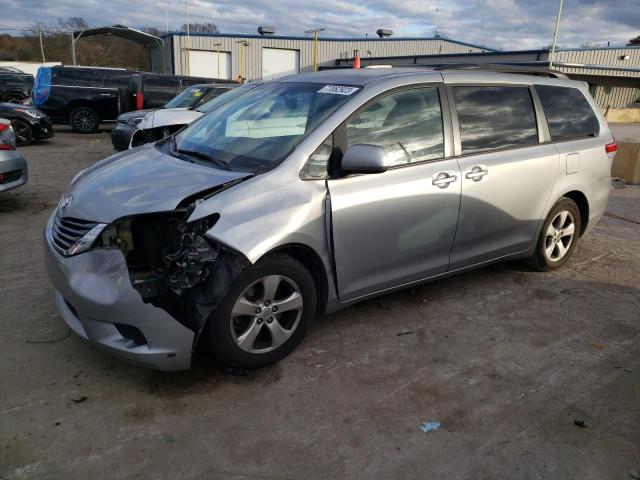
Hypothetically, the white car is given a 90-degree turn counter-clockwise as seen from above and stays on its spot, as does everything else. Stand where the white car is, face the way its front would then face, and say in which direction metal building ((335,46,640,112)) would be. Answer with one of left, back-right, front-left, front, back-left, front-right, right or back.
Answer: left

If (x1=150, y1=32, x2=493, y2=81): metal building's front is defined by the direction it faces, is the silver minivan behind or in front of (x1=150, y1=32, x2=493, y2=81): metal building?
in front

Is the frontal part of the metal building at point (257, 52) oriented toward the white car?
yes

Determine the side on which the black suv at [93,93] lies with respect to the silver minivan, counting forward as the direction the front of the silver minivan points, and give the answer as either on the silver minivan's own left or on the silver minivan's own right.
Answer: on the silver minivan's own right

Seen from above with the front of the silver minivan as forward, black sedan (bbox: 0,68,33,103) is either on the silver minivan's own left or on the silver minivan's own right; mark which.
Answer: on the silver minivan's own right

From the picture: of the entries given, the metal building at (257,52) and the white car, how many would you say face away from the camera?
0

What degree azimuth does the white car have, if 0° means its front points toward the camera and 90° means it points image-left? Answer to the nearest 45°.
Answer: approximately 45°

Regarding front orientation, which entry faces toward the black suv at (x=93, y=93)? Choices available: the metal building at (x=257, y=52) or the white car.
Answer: the metal building

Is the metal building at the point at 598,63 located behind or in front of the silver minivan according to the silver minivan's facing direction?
behind

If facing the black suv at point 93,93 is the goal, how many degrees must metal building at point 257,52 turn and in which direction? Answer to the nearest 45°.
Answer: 0° — it already faces it

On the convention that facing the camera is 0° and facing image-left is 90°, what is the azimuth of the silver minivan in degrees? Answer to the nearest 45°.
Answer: approximately 45°

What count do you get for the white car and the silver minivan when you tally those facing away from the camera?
0

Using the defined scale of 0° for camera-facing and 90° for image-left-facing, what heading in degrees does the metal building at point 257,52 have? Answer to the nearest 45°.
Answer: approximately 0°
